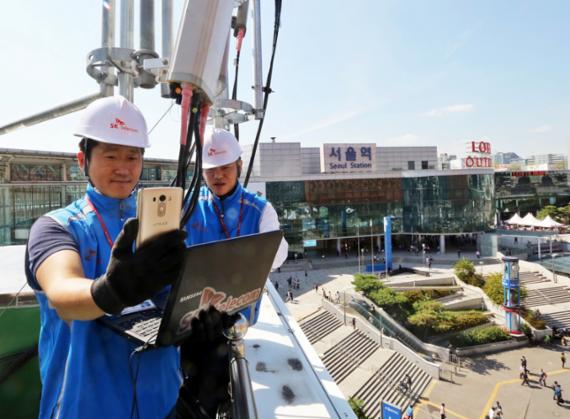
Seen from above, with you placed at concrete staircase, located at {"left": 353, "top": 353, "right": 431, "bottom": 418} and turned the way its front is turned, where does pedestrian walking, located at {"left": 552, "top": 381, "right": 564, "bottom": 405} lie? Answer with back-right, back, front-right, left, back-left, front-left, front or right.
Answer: front-left

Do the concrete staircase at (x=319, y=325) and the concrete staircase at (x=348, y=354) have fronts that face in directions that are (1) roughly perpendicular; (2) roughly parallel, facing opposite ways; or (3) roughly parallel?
roughly parallel

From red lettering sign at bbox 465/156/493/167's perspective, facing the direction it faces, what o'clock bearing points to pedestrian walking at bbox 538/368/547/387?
The pedestrian walking is roughly at 12 o'clock from the red lettering sign.

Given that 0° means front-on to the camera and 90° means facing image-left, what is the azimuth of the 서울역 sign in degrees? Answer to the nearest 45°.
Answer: approximately 0°

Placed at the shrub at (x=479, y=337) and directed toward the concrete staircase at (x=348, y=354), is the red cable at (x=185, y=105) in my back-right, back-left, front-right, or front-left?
front-left

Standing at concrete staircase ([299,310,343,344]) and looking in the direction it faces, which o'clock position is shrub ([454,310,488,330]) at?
The shrub is roughly at 10 o'clock from the concrete staircase.

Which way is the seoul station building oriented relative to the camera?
toward the camera

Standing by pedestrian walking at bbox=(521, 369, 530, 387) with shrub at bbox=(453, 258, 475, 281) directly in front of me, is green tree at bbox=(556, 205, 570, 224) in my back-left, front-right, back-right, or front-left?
front-right

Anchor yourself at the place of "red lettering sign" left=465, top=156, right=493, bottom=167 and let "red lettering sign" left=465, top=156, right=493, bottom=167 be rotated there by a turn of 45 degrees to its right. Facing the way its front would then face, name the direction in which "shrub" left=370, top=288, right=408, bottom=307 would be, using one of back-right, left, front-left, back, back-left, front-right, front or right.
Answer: front-left

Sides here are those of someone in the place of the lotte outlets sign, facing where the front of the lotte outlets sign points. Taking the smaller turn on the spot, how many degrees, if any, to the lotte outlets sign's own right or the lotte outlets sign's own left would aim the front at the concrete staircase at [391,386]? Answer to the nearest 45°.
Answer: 0° — it already faces it

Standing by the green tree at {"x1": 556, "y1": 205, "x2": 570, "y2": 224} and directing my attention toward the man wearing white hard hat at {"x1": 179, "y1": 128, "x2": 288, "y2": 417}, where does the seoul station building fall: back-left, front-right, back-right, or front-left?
front-right

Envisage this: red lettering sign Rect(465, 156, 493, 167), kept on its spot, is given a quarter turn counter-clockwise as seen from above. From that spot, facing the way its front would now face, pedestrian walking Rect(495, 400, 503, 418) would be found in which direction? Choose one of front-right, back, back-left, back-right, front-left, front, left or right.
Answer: right

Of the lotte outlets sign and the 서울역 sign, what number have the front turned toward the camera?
2

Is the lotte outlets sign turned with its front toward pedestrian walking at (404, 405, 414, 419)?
yes

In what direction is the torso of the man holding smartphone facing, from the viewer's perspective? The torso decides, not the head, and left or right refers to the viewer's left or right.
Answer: facing the viewer and to the right of the viewer

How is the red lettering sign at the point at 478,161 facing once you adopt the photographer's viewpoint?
facing the viewer

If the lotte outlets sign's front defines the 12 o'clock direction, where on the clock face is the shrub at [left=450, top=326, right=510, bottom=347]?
The shrub is roughly at 12 o'clock from the lotte outlets sign.
